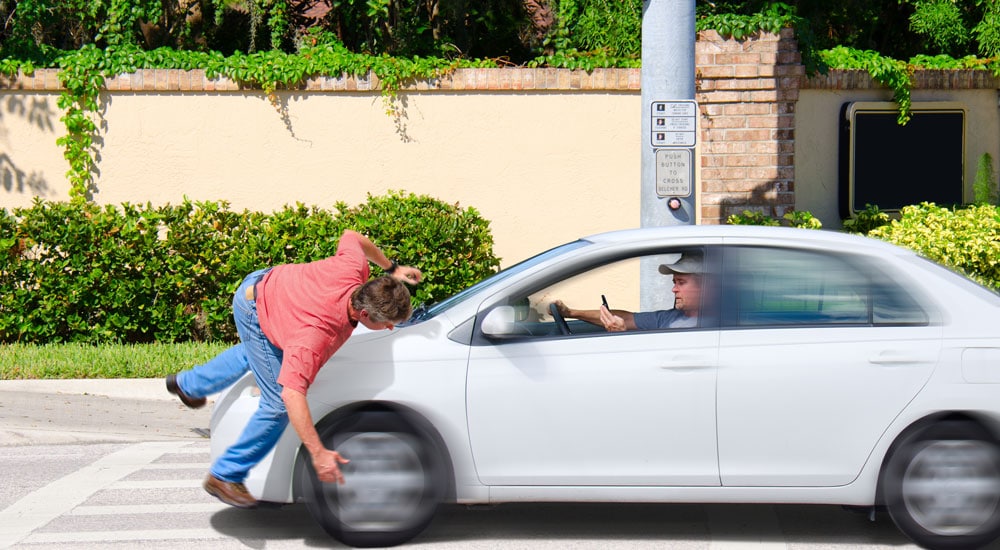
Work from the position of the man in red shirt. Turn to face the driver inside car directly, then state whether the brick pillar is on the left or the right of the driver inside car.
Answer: left

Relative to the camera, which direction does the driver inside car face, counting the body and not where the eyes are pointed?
to the viewer's left

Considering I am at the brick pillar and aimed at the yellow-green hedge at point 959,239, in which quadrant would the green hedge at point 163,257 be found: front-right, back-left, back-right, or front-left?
back-right

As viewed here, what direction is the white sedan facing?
to the viewer's left

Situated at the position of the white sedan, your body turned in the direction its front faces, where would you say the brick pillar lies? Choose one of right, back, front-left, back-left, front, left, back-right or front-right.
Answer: right

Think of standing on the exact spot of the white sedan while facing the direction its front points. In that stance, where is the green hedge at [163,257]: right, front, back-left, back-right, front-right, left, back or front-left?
front-right

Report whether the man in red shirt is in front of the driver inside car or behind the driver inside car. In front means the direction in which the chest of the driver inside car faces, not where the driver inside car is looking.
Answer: in front

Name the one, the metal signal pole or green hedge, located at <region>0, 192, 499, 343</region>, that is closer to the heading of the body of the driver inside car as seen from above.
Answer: the green hedge

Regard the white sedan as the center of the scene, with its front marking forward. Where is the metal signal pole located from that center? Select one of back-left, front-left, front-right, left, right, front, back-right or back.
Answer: right

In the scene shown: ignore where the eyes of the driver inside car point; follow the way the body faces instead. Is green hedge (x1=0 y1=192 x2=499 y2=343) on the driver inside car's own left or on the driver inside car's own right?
on the driver inside car's own right

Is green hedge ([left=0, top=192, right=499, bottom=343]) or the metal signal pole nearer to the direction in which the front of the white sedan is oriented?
the green hedge

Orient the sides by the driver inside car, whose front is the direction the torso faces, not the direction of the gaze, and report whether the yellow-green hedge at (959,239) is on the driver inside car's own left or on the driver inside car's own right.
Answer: on the driver inside car's own right

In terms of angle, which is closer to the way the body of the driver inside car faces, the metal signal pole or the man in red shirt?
the man in red shirt

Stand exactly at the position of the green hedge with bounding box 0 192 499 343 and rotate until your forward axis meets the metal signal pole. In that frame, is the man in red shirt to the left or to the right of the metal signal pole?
right
